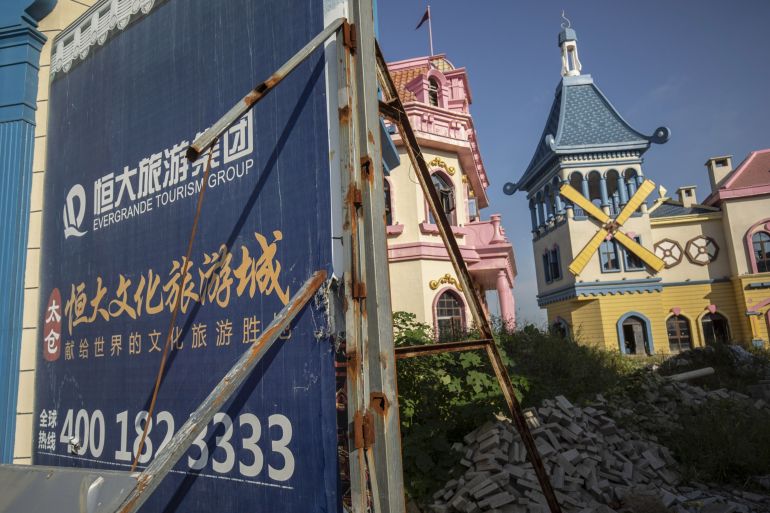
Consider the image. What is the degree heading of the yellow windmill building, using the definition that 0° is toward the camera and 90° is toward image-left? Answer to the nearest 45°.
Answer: approximately 0°

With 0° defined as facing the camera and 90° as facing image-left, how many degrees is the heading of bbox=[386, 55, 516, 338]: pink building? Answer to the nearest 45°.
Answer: approximately 315°

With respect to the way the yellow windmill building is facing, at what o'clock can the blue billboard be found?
The blue billboard is roughly at 12 o'clock from the yellow windmill building.

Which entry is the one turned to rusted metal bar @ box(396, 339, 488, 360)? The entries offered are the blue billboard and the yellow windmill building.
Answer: the yellow windmill building

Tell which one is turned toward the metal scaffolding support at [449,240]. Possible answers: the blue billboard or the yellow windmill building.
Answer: the yellow windmill building

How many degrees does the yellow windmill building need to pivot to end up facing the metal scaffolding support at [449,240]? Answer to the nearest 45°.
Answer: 0° — it already faces it

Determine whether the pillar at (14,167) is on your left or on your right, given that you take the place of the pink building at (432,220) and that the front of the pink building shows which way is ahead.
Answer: on your right

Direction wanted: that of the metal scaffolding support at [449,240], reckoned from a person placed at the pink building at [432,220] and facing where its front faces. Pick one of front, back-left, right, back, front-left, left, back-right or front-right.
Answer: front-right

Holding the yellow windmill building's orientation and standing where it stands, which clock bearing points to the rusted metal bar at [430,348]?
The rusted metal bar is roughly at 12 o'clock from the yellow windmill building.
